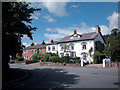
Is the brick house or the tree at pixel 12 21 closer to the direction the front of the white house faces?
the tree

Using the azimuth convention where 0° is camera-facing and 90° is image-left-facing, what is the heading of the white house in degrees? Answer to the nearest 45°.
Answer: approximately 45°
